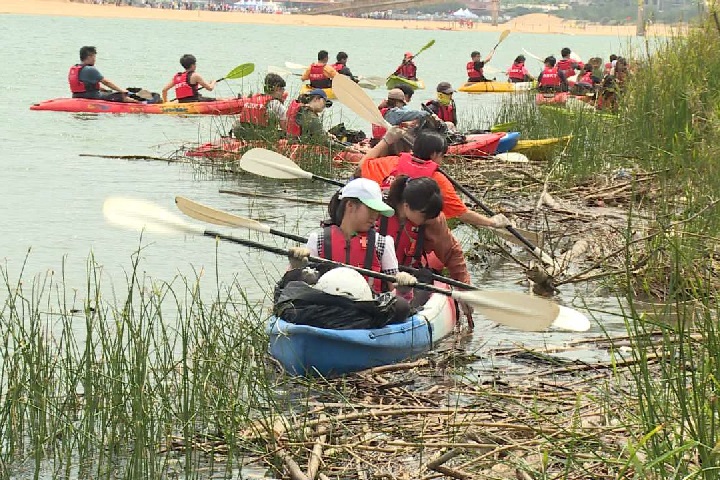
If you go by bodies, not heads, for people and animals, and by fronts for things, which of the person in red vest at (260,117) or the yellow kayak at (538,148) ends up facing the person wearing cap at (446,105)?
the person in red vest

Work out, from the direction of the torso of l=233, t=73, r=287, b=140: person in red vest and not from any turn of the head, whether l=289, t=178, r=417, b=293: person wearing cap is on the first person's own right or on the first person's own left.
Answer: on the first person's own right

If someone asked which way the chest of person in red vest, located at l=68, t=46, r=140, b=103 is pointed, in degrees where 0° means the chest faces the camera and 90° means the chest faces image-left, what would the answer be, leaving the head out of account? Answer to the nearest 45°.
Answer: approximately 270°

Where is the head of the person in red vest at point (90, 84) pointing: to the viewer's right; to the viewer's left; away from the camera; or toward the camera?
to the viewer's right

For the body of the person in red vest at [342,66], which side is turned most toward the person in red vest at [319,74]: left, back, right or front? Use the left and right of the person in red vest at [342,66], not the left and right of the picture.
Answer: back

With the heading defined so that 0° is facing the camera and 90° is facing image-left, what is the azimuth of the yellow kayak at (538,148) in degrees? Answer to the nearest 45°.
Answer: approximately 270°

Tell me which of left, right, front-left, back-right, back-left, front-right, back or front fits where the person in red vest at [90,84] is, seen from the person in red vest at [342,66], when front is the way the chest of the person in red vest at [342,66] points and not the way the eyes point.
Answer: back-right

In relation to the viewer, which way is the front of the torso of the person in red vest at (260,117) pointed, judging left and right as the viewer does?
facing away from the viewer and to the right of the viewer

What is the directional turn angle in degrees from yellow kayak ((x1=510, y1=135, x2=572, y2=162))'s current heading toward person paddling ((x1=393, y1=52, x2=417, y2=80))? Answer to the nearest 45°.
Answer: approximately 90° to its left
